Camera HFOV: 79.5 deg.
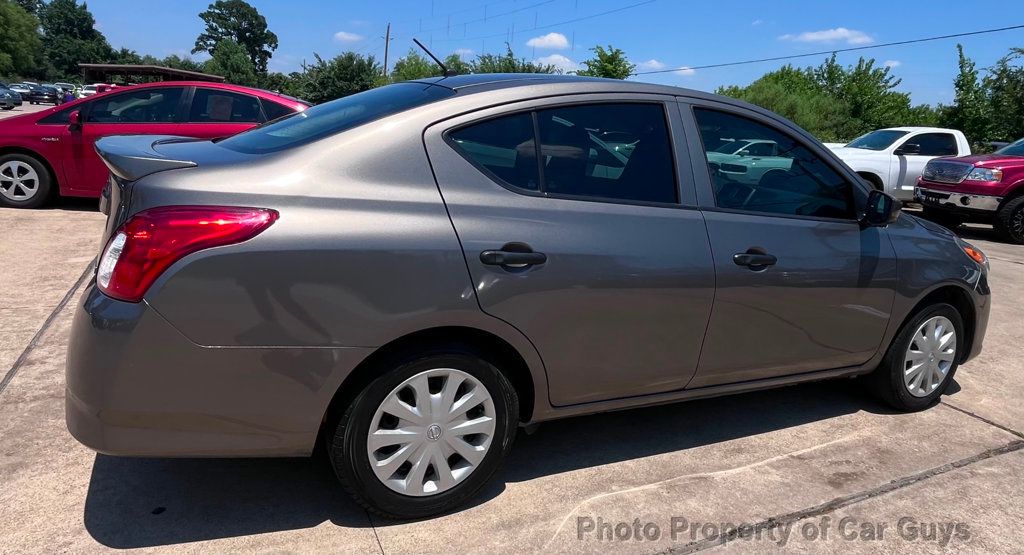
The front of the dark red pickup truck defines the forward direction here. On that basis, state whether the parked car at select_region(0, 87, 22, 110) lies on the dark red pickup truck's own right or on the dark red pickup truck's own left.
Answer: on the dark red pickup truck's own right

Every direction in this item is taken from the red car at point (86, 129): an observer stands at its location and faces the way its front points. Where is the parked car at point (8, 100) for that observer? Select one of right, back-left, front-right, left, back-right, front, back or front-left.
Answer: right

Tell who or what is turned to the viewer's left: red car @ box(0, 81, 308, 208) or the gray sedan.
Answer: the red car

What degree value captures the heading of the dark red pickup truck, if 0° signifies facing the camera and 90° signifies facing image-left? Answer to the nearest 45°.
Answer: approximately 45°

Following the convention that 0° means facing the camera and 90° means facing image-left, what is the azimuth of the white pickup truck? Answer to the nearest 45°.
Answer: approximately 45°

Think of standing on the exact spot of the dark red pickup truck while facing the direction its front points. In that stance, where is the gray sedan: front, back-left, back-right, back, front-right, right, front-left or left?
front-left

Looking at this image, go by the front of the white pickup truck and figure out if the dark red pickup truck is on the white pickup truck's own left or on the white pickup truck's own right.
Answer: on the white pickup truck's own left

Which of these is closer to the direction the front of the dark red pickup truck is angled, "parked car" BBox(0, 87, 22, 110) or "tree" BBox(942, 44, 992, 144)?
the parked car

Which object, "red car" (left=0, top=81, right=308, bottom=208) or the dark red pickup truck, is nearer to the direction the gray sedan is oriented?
the dark red pickup truck

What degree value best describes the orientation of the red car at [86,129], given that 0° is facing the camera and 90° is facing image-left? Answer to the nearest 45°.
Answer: approximately 90°

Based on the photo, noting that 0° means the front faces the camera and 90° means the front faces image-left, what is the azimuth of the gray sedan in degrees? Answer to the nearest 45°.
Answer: approximately 225°

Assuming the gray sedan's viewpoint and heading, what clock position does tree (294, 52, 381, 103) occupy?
The tree is roughly at 10 o'clock from the gray sedan.

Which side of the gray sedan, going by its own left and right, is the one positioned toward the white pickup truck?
front
